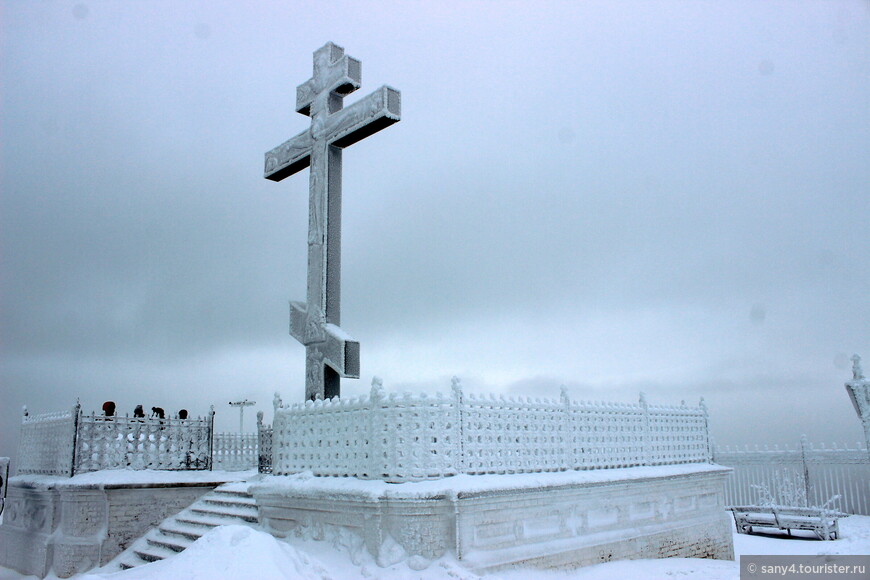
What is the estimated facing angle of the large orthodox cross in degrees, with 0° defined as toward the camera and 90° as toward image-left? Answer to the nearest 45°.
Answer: approximately 45°

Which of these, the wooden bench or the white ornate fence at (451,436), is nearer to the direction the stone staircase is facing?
the white ornate fence

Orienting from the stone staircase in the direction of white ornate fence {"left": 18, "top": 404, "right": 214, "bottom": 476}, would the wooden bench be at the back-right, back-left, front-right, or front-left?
back-right

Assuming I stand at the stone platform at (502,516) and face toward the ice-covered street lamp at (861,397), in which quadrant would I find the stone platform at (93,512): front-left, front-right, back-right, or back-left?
back-left
